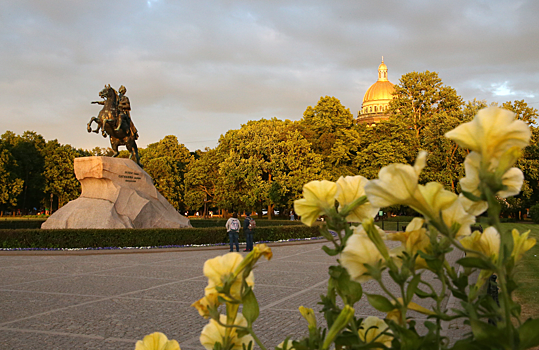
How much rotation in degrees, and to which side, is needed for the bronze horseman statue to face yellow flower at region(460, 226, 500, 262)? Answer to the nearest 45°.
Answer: approximately 45° to its left

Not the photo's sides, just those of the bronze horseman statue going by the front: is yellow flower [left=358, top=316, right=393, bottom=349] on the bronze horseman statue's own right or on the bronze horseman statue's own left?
on the bronze horseman statue's own left

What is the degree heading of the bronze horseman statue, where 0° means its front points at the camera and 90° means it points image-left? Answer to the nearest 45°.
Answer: approximately 45°

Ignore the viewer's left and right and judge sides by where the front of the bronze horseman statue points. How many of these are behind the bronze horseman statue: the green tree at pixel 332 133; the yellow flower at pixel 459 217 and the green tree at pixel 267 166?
2

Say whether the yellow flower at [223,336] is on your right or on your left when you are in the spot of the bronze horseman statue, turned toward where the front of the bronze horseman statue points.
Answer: on your left

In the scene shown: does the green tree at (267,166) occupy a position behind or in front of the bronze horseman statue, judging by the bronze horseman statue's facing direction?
behind

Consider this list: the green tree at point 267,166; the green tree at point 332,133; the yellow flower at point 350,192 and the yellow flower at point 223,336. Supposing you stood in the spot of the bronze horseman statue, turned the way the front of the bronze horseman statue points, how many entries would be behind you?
2
